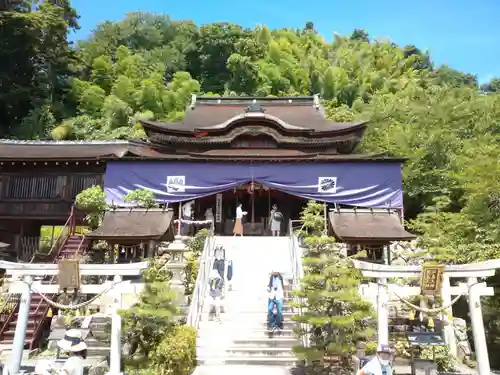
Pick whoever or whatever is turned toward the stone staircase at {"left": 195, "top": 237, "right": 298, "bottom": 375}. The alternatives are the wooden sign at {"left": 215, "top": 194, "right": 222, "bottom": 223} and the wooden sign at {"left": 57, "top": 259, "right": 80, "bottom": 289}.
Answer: the wooden sign at {"left": 215, "top": 194, "right": 222, "bottom": 223}

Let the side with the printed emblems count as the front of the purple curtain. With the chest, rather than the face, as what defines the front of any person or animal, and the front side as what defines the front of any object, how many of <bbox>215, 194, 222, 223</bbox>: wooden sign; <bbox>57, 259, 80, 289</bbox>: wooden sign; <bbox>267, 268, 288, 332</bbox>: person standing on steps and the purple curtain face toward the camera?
4

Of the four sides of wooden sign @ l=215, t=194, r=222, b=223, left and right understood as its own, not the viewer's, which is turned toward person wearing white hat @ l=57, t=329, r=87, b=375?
front

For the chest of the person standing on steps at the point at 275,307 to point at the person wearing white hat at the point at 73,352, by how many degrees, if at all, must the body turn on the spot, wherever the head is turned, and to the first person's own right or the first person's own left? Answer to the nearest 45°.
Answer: approximately 45° to the first person's own right

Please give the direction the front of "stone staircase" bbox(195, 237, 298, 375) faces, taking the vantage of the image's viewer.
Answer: facing the viewer

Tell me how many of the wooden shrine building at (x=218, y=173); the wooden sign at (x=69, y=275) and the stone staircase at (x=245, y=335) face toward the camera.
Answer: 3

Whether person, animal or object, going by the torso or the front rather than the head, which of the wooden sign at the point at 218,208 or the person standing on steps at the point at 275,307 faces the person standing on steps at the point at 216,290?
the wooden sign

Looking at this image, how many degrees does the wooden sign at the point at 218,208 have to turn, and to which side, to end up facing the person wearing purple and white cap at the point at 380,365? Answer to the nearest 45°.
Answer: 0° — it already faces them

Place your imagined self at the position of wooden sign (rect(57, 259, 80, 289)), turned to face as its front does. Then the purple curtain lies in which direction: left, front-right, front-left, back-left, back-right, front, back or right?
back-left

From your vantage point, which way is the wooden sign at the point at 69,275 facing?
toward the camera

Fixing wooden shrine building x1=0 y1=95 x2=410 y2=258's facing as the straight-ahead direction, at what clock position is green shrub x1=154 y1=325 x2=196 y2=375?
The green shrub is roughly at 12 o'clock from the wooden shrine building.

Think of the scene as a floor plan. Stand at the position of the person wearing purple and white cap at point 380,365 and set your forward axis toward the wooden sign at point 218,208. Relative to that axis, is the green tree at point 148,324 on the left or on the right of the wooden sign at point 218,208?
left

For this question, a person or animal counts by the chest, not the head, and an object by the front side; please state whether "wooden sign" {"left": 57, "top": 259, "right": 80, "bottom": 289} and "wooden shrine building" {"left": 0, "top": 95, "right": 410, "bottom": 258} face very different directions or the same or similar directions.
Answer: same or similar directions

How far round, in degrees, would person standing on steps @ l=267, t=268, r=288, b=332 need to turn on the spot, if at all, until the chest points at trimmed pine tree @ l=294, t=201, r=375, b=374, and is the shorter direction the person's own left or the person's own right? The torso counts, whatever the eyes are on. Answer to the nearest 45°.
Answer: approximately 45° to the person's own left

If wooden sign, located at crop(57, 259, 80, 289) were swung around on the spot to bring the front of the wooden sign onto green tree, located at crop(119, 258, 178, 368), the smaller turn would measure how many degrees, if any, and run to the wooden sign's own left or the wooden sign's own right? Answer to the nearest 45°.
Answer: approximately 45° to the wooden sign's own left

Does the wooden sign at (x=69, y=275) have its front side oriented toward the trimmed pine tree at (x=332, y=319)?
no

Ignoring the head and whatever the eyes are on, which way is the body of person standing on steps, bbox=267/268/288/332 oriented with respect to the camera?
toward the camera

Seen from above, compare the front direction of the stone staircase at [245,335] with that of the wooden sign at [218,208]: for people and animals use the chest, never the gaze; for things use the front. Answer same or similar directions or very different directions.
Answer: same or similar directions

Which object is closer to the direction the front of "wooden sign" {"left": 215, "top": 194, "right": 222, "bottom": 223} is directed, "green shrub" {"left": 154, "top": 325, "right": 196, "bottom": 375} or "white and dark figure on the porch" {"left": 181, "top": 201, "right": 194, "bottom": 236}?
the green shrub
